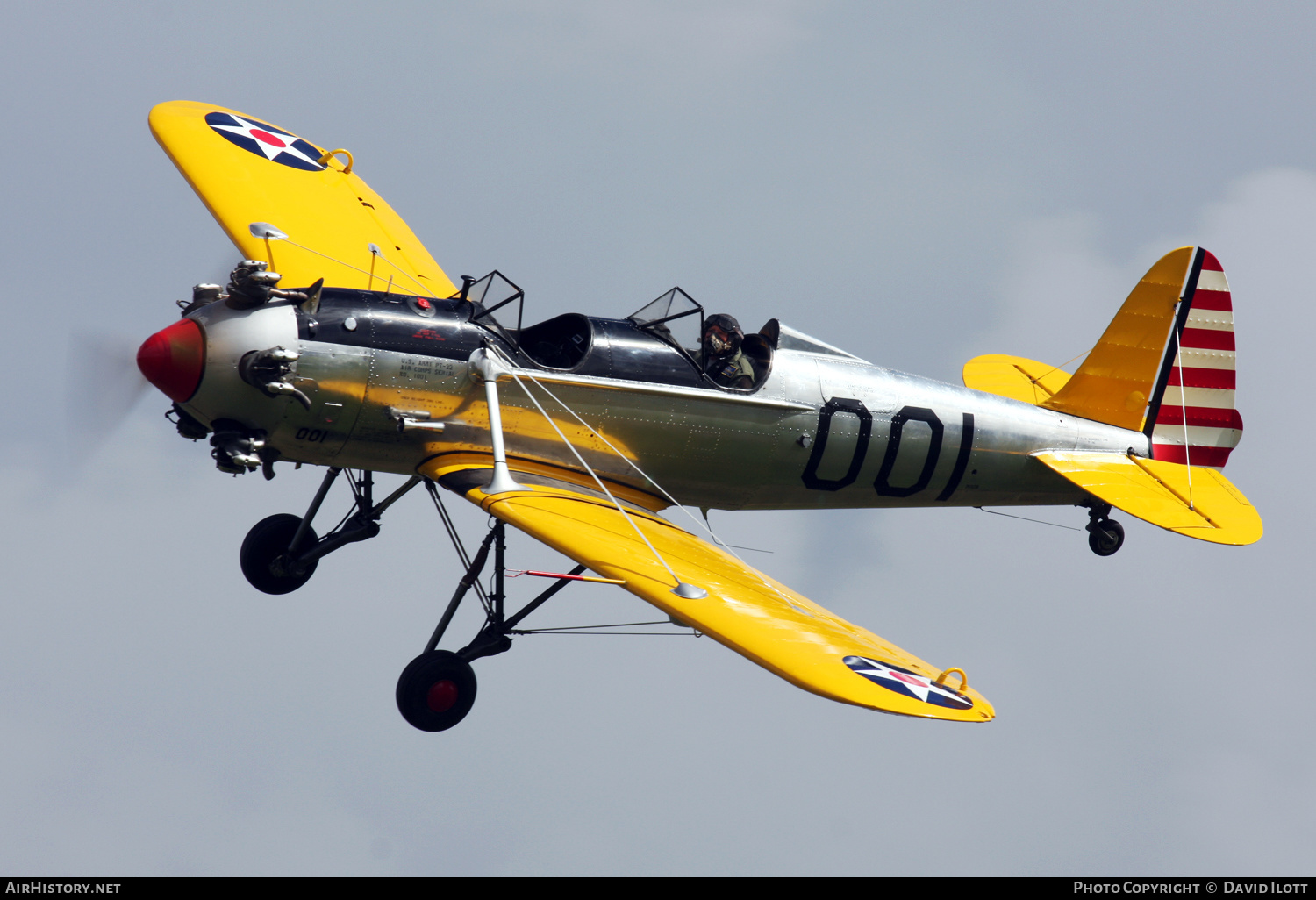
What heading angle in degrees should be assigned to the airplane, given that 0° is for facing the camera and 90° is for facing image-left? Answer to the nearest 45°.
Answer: approximately 45°
